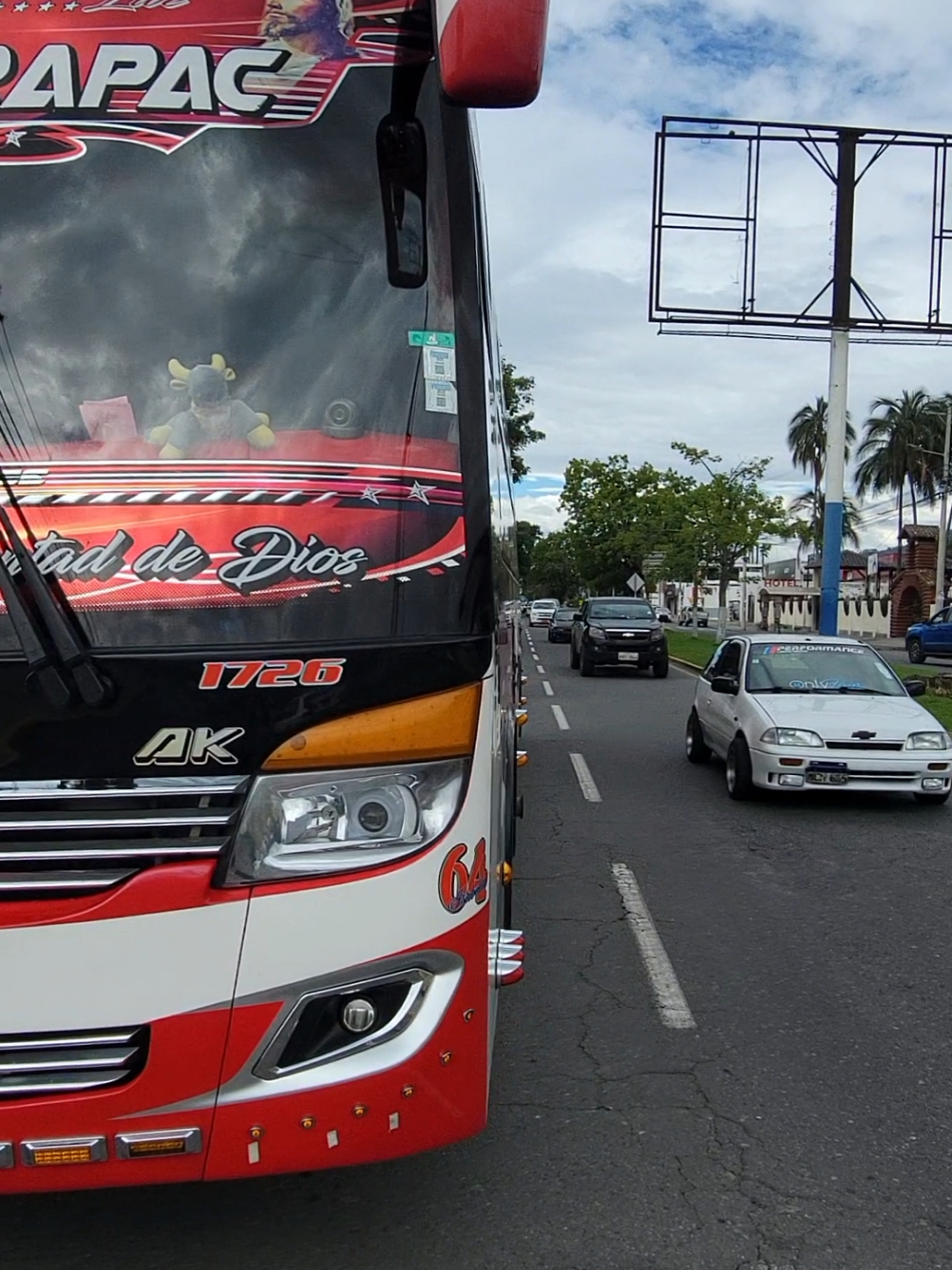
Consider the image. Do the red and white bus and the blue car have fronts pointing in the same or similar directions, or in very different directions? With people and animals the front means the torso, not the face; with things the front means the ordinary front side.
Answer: very different directions

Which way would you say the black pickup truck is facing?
toward the camera

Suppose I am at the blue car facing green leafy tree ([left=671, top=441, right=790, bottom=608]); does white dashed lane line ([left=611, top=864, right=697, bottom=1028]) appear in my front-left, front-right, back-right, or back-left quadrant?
back-left

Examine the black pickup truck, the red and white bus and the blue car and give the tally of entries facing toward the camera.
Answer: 2

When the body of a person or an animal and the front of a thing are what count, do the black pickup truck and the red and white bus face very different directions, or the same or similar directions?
same or similar directions

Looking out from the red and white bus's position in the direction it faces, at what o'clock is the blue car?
The blue car is roughly at 7 o'clock from the red and white bus.

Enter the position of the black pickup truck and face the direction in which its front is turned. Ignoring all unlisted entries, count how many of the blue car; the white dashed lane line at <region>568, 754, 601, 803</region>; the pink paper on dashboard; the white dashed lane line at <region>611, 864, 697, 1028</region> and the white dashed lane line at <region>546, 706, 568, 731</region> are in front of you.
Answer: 4

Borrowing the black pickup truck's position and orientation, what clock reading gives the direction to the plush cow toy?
The plush cow toy is roughly at 12 o'clock from the black pickup truck.

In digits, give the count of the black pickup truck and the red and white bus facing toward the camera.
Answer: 2

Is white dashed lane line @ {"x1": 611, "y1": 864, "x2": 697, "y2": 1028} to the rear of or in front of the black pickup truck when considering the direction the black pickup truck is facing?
in front

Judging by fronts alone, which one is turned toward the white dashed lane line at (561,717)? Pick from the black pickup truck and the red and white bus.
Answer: the black pickup truck

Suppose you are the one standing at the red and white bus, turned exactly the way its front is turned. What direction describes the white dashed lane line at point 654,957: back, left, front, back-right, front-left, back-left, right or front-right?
front-left

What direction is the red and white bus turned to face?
toward the camera

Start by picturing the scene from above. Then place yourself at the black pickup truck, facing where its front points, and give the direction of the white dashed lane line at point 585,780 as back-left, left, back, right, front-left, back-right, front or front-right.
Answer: front

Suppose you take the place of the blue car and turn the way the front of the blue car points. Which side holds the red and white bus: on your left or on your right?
on your left

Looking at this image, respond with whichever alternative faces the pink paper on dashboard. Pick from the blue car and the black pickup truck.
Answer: the black pickup truck
